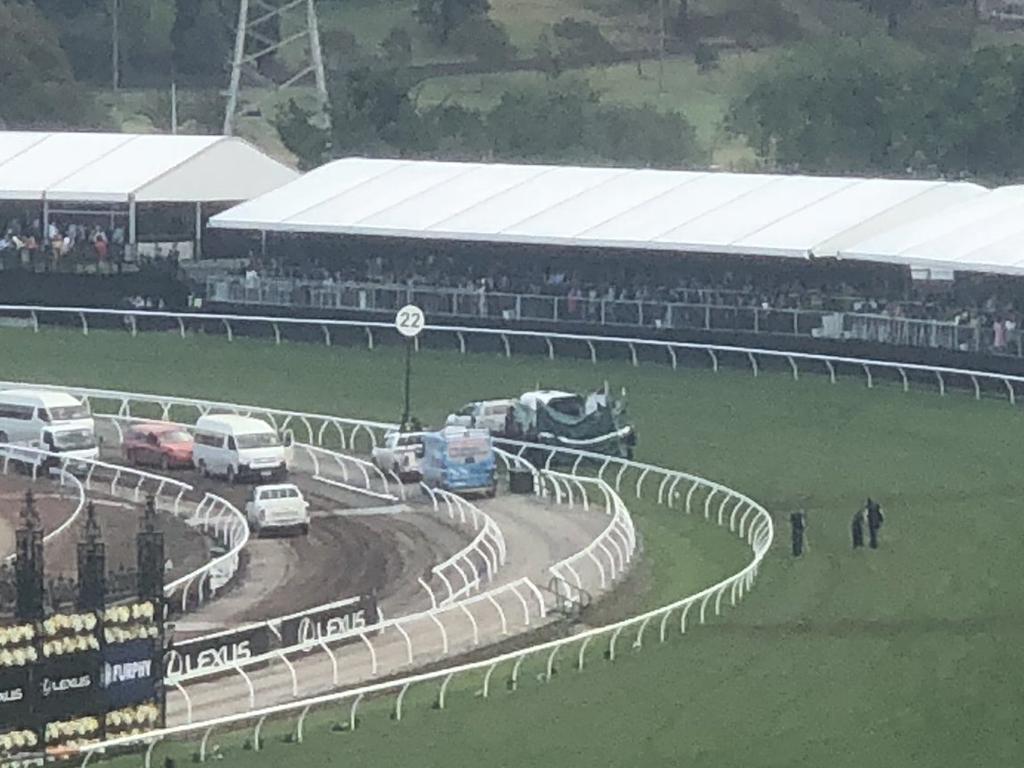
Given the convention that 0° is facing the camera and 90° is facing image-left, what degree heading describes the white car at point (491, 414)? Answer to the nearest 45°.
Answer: approximately 90°

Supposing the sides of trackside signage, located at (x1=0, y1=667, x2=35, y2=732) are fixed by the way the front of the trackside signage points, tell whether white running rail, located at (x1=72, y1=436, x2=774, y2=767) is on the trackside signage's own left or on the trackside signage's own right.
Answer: on the trackside signage's own left
